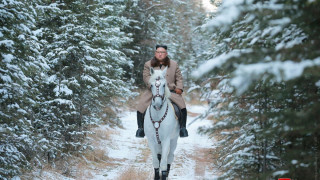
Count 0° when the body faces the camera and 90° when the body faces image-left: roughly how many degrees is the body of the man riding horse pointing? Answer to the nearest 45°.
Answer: approximately 0°

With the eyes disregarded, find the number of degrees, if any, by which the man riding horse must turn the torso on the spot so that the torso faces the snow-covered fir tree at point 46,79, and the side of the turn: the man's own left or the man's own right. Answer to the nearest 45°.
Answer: approximately 90° to the man's own right

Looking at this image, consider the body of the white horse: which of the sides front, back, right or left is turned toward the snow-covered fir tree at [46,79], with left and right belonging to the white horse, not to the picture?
right

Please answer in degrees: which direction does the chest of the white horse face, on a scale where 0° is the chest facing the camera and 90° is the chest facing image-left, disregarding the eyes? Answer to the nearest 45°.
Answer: approximately 0°
